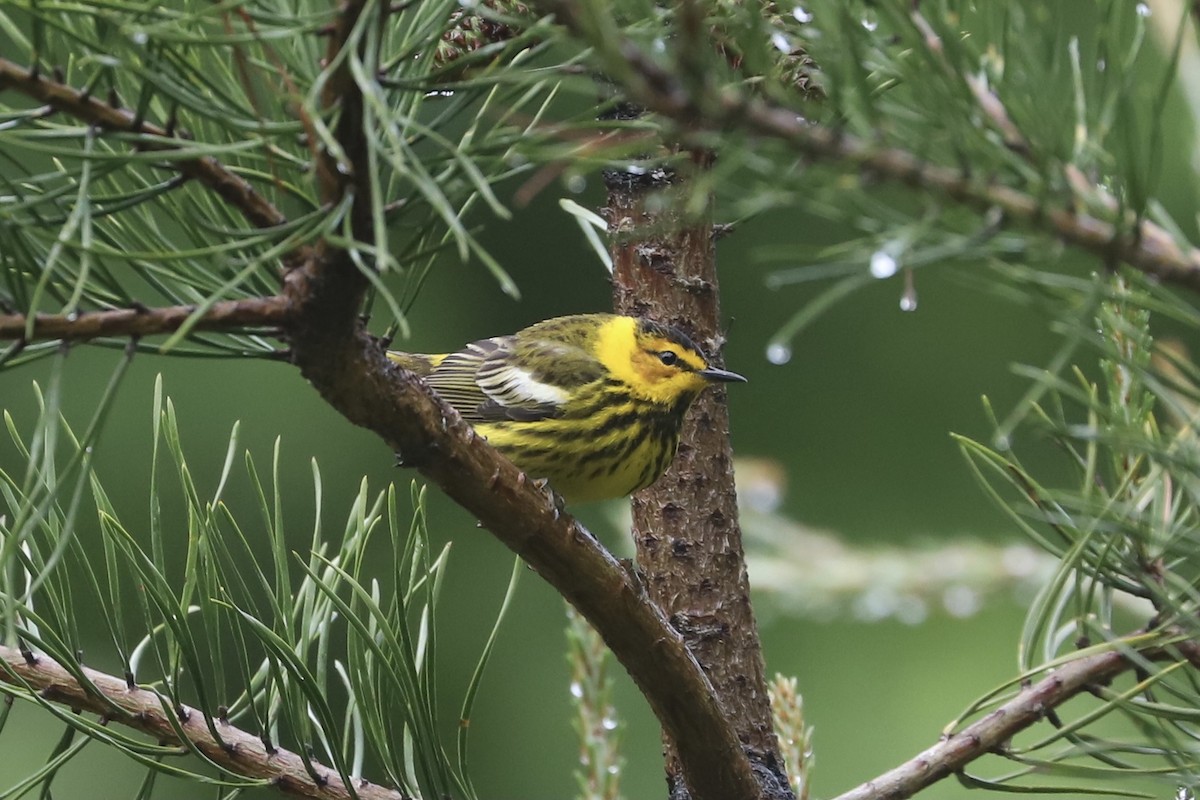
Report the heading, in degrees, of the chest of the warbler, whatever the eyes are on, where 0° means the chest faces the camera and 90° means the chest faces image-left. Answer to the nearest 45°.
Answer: approximately 270°
